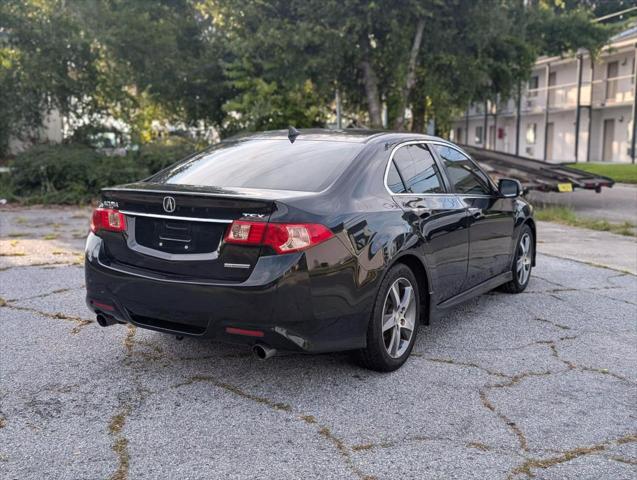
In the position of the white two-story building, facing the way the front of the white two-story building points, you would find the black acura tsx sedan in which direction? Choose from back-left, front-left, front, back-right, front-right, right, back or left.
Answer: front-left

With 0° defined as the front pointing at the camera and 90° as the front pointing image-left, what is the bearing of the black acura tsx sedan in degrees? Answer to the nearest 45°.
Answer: approximately 225°

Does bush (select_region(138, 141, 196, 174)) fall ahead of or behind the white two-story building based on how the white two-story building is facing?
ahead

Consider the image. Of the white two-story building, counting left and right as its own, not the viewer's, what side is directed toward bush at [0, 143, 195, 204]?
front

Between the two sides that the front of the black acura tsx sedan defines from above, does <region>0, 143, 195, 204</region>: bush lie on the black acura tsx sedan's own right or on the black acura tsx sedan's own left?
on the black acura tsx sedan's own left

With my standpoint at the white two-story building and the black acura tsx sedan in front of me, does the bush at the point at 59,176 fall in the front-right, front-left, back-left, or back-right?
front-right

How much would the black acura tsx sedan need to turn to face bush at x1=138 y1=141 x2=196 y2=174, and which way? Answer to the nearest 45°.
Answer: approximately 45° to its left

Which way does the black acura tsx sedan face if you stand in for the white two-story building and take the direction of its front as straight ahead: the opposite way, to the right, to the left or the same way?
the opposite way

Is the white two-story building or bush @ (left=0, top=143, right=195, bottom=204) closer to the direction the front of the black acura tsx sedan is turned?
the white two-story building

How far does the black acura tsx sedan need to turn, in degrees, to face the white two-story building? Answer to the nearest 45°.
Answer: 0° — it already faces it
